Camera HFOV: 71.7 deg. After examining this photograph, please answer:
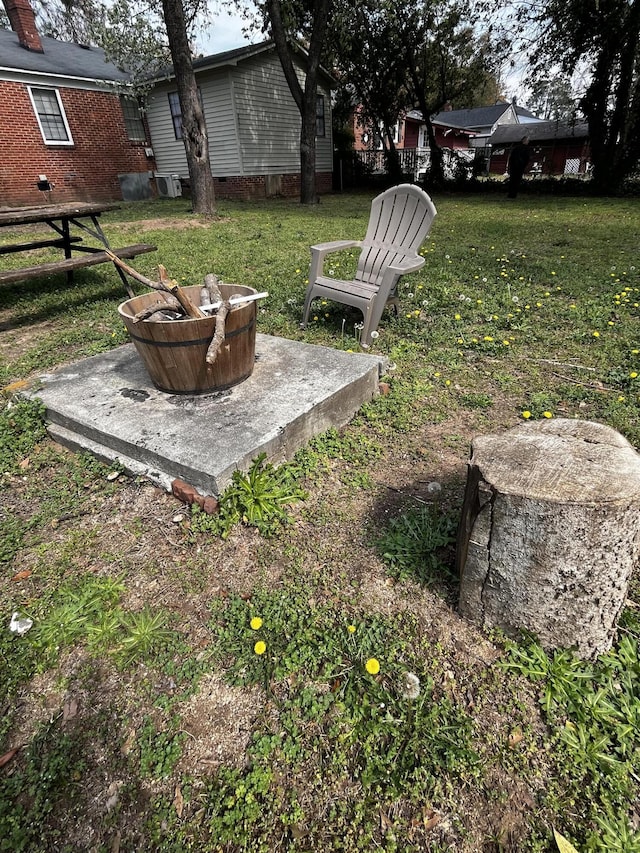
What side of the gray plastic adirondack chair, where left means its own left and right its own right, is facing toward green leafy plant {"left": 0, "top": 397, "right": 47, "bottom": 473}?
front

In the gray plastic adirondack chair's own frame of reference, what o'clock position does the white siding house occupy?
The white siding house is roughly at 4 o'clock from the gray plastic adirondack chair.

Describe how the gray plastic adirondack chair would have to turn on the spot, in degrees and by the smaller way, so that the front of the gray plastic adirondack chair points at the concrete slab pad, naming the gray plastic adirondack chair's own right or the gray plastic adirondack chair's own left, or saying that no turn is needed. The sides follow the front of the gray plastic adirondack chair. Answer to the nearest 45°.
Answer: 0° — it already faces it

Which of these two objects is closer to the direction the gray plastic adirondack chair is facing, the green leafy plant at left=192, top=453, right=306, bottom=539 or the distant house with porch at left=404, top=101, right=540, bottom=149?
the green leafy plant

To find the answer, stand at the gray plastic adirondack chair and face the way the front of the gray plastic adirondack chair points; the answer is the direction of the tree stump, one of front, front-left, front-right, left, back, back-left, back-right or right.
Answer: front-left

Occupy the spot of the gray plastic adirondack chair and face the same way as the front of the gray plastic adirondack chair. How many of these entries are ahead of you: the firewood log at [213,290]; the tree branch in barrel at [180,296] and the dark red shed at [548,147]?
2

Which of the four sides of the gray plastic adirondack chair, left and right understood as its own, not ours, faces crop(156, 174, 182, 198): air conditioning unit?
right

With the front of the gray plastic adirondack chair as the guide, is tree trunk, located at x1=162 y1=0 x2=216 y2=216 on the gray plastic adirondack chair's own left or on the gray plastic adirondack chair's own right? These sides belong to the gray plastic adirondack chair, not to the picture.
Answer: on the gray plastic adirondack chair's own right

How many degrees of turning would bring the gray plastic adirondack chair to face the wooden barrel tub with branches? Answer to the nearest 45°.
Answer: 0° — it already faces it

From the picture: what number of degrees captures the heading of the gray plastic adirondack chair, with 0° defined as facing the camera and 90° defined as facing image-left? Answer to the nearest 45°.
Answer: approximately 45°

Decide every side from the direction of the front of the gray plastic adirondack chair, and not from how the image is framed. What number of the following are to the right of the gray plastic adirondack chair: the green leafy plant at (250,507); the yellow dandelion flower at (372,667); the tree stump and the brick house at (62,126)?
1

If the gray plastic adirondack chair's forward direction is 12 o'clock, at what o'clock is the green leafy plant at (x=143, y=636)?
The green leafy plant is roughly at 11 o'clock from the gray plastic adirondack chair.

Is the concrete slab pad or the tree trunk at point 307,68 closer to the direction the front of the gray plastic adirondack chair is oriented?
the concrete slab pad

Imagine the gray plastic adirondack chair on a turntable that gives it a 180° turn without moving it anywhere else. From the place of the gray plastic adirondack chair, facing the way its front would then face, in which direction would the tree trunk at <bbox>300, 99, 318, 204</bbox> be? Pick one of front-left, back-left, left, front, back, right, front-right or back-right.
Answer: front-left

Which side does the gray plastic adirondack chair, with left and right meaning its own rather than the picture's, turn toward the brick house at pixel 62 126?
right
